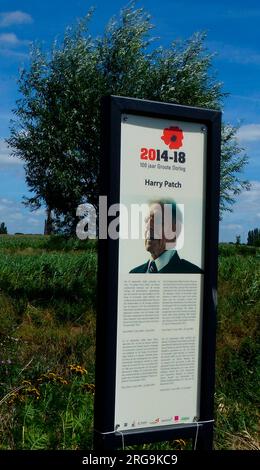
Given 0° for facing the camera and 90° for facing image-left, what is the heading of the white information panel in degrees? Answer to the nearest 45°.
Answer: approximately 315°

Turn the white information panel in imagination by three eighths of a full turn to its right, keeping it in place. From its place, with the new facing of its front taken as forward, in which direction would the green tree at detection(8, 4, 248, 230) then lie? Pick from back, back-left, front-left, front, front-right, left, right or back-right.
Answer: right
